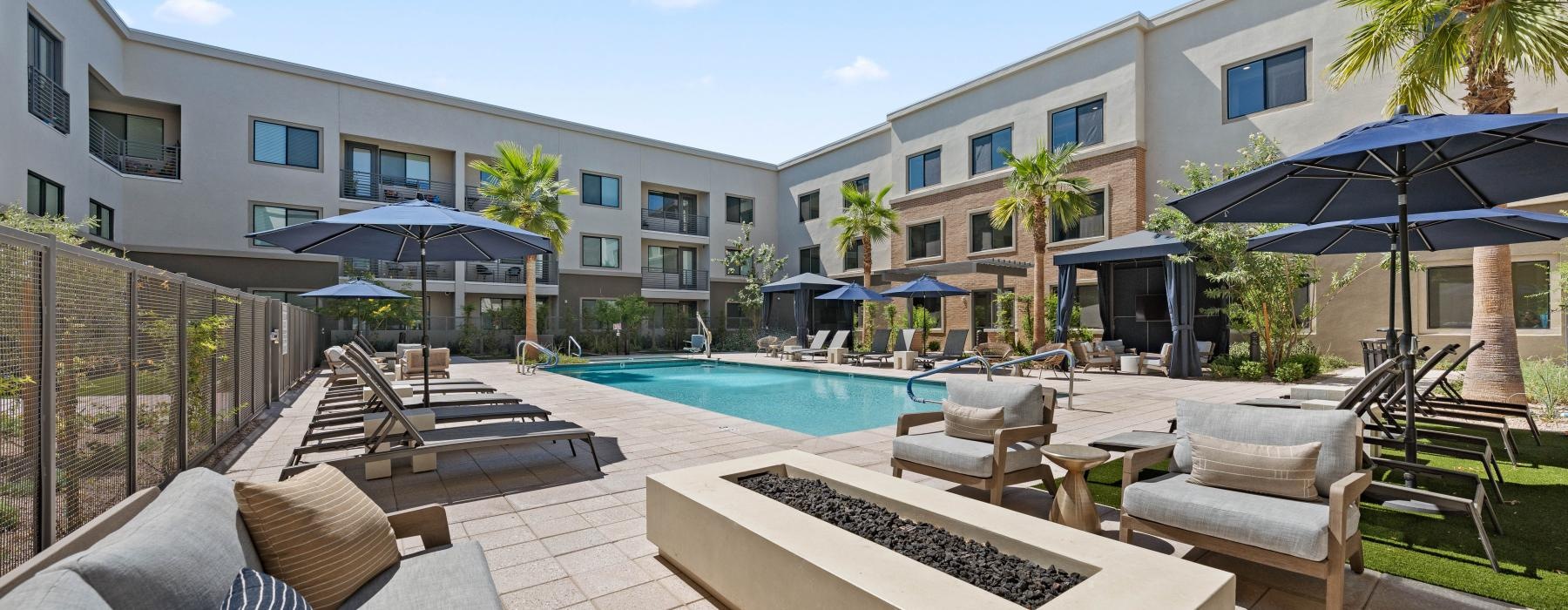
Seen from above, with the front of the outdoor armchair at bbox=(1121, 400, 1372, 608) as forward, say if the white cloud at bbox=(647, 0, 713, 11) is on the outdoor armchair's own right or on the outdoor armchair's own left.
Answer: on the outdoor armchair's own right

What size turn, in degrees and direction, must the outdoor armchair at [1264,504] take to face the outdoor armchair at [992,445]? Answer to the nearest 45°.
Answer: approximately 45° to its right

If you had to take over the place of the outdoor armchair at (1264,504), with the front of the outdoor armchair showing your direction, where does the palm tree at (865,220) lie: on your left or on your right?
on your right

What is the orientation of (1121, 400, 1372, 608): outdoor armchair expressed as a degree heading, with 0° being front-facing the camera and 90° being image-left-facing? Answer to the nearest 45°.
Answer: approximately 45°

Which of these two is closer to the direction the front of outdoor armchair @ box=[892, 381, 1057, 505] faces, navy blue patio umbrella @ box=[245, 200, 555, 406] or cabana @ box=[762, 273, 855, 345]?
the navy blue patio umbrella

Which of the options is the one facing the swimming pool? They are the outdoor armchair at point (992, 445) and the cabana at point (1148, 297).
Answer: the cabana

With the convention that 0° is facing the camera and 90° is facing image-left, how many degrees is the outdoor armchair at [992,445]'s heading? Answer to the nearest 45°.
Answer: approximately 45°
